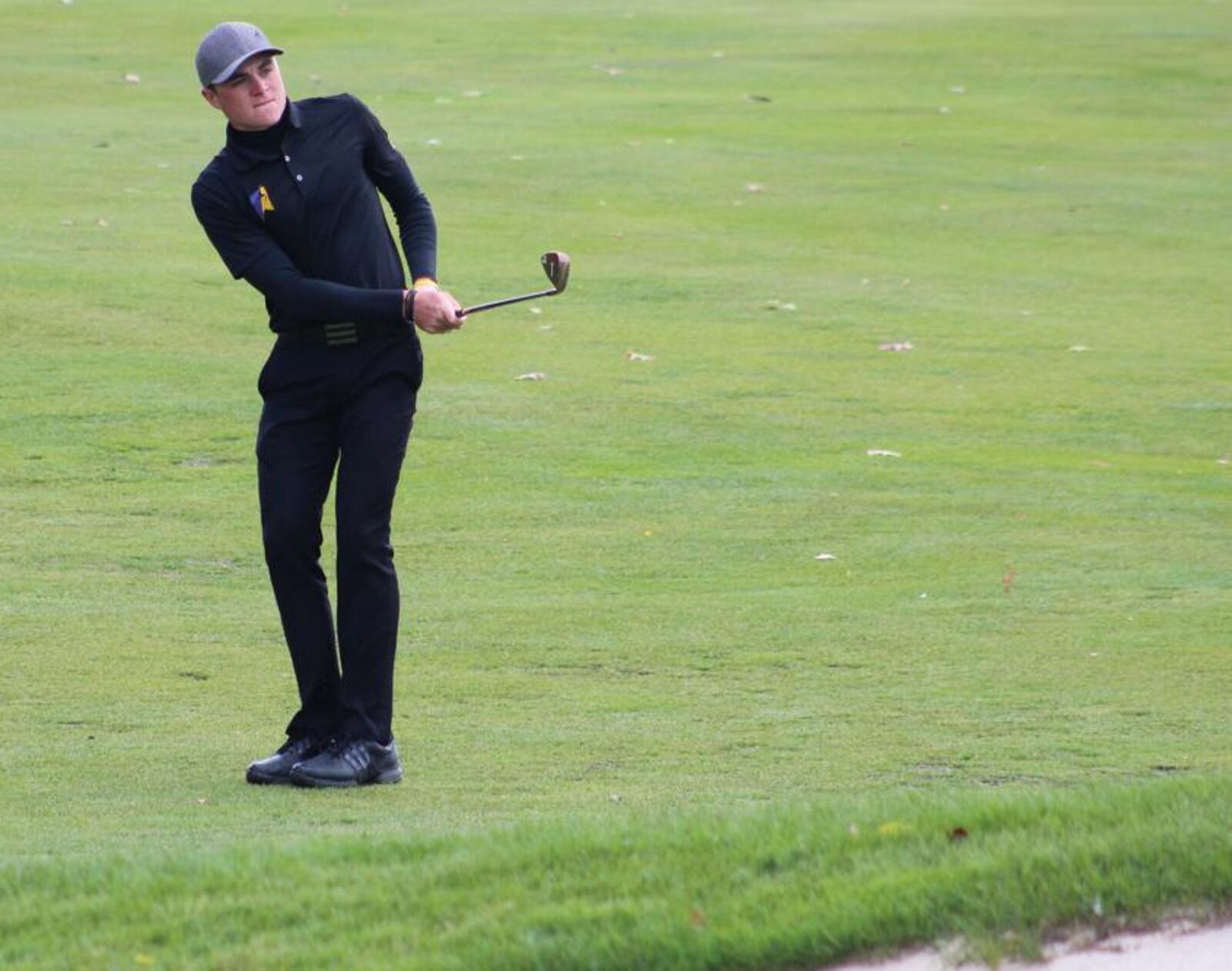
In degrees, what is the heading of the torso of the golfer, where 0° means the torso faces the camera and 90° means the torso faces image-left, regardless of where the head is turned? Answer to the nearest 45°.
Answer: approximately 0°
